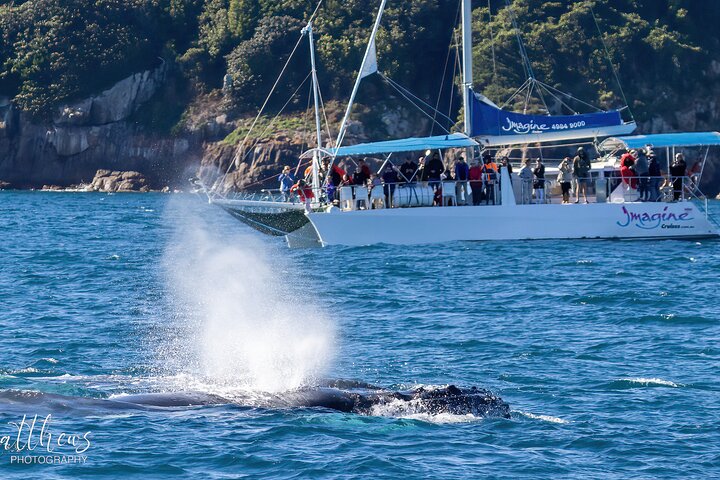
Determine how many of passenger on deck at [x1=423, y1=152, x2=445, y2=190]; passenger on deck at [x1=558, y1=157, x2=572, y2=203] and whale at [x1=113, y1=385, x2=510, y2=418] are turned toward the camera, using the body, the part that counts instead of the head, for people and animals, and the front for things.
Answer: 2

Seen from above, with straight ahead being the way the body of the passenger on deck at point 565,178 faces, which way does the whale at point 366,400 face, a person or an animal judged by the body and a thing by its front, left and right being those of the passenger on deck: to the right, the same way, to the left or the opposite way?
to the left

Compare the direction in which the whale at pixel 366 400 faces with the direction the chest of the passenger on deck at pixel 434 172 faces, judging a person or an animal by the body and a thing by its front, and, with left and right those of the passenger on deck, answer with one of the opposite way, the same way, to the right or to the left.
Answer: to the left

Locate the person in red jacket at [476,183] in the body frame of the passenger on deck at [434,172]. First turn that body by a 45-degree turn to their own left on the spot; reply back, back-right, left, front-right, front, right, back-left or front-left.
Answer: front-left

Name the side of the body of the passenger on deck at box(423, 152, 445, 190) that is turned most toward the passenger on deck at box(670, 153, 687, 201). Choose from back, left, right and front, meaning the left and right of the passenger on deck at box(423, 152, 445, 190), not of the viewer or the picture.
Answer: left

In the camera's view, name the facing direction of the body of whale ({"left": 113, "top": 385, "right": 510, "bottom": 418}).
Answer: to the viewer's right

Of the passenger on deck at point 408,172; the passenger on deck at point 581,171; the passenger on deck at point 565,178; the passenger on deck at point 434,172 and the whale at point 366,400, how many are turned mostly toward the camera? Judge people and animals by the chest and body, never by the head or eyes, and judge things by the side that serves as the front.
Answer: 4

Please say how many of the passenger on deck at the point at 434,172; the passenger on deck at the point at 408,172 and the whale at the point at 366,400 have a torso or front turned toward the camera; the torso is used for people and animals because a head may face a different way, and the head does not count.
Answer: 2

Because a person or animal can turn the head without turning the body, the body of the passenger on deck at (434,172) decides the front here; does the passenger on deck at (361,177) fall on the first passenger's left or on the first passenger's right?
on the first passenger's right
